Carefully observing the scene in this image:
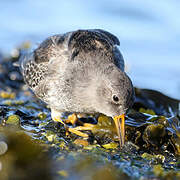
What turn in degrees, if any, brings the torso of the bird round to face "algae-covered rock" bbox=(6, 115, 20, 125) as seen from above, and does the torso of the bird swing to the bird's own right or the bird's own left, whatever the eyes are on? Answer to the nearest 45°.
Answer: approximately 90° to the bird's own right

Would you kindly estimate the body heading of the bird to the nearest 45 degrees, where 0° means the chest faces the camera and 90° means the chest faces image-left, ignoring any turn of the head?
approximately 315°
